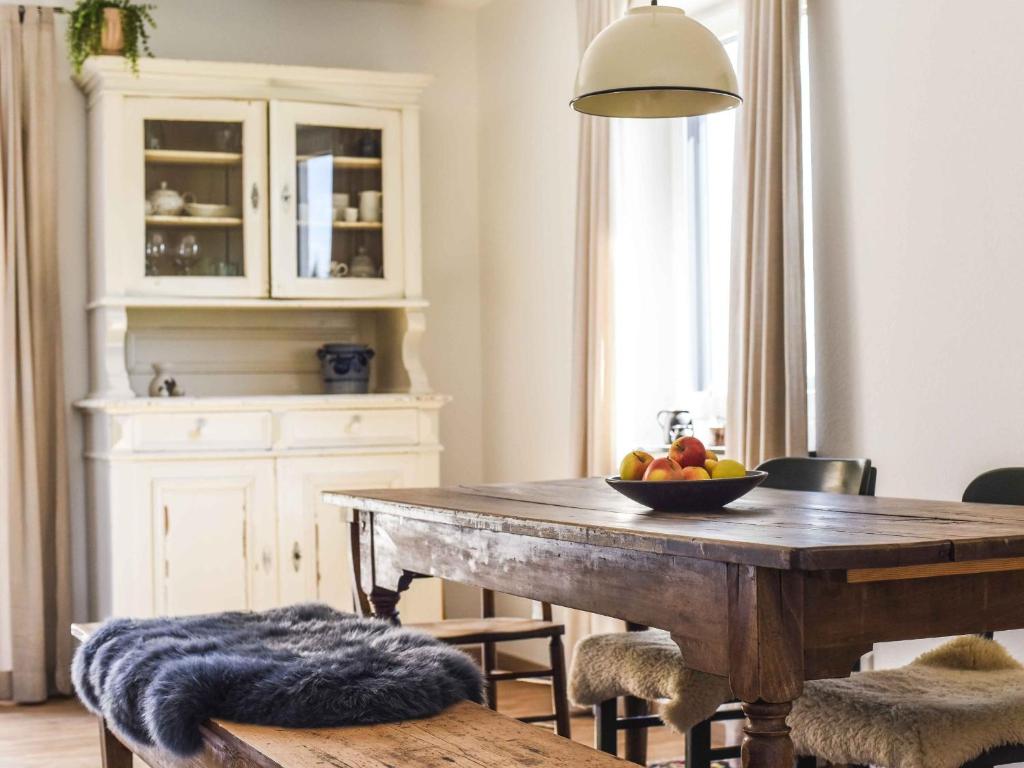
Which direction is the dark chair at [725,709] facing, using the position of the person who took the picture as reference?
facing the viewer and to the left of the viewer

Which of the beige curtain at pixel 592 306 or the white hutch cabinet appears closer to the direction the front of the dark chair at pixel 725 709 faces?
the white hutch cabinet

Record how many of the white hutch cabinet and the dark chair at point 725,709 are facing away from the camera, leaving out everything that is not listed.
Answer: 0

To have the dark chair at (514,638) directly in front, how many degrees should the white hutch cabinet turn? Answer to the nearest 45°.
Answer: approximately 45° to its left

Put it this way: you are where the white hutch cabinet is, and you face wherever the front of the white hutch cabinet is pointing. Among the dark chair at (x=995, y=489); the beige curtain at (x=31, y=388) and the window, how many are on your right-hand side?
1

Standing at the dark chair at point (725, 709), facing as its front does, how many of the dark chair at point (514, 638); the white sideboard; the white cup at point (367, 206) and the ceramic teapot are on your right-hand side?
4

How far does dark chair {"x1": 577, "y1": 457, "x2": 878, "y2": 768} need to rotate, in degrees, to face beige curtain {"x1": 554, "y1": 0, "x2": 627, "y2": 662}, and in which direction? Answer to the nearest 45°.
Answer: approximately 135° to its right

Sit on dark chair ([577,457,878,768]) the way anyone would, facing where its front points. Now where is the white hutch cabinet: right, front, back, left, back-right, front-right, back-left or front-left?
right

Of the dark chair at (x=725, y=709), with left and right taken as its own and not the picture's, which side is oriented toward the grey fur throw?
front

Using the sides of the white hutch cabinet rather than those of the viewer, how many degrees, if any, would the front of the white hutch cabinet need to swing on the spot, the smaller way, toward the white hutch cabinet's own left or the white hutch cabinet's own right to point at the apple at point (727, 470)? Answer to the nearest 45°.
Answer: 0° — it already faces it

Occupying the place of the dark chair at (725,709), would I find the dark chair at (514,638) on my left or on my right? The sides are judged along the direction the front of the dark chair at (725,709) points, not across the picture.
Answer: on my right

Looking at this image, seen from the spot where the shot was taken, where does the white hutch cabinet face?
facing the viewer

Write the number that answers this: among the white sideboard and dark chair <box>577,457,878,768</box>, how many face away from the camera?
0

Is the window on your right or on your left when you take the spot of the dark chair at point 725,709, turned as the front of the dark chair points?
on your right

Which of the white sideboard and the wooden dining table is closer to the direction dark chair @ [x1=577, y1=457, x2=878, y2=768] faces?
the wooden dining table
